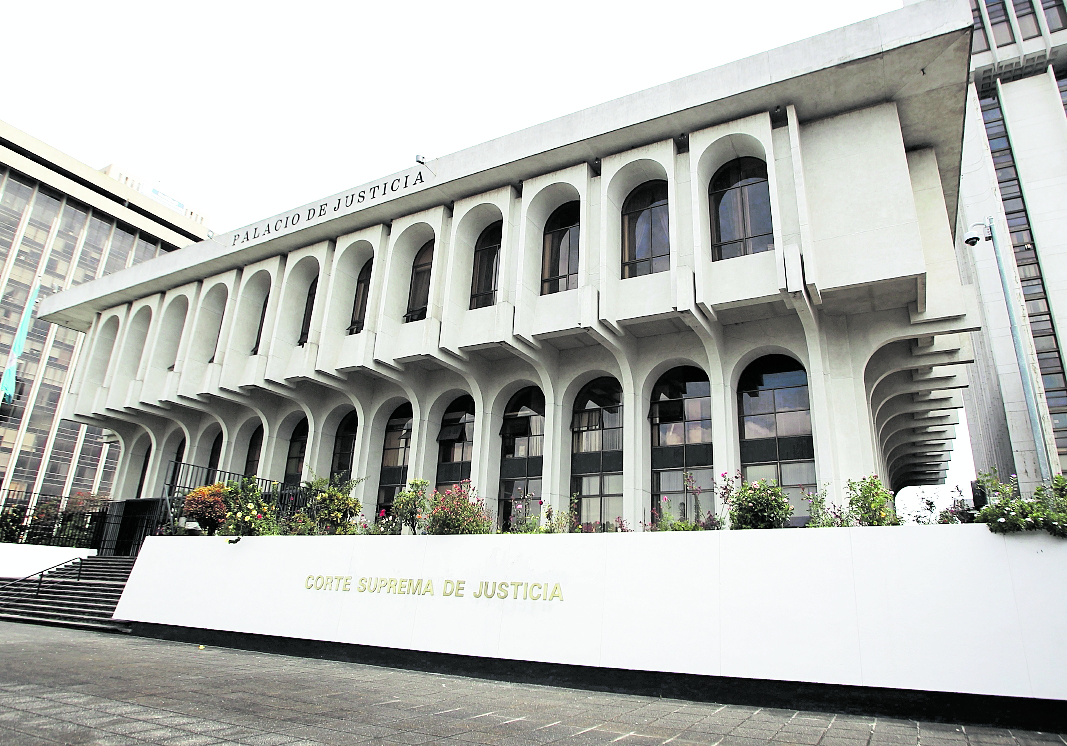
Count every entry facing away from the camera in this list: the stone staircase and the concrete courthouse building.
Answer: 0

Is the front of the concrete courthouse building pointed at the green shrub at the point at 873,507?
no

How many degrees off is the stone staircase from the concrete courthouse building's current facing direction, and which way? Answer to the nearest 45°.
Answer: approximately 45° to its right

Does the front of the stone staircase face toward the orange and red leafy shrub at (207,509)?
no

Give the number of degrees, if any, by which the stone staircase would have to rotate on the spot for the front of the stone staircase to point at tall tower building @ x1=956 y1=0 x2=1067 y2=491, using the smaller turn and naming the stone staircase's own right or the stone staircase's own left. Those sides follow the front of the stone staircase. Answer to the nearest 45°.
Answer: approximately 135° to the stone staircase's own left

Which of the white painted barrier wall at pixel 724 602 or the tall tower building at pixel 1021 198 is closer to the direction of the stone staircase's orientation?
the white painted barrier wall

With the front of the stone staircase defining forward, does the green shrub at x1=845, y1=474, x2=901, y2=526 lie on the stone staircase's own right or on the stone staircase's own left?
on the stone staircase's own left

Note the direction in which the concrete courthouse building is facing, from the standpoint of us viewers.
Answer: facing the viewer and to the left of the viewer

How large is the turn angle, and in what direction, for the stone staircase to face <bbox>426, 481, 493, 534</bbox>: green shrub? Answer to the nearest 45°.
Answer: approximately 90° to its left

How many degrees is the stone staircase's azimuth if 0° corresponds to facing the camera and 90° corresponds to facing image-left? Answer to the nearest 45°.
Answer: approximately 45°
